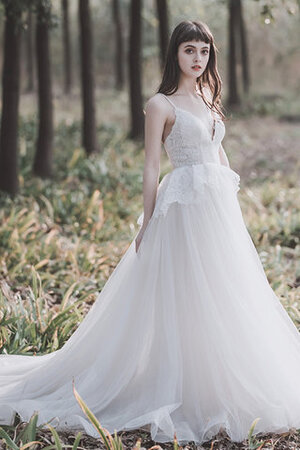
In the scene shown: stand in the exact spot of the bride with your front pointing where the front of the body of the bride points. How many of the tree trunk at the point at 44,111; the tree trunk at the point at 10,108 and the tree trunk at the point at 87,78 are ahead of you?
0

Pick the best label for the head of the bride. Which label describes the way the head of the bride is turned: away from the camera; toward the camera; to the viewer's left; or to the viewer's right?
toward the camera

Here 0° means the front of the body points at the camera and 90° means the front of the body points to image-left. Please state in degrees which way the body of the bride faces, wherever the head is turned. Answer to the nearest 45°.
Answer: approximately 315°

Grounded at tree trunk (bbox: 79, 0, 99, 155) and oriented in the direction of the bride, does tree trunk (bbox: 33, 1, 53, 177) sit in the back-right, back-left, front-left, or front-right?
front-right

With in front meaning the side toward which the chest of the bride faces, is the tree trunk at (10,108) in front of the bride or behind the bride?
behind

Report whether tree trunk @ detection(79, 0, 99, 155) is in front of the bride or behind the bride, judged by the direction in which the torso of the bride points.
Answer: behind
